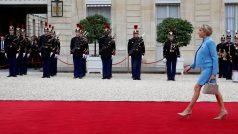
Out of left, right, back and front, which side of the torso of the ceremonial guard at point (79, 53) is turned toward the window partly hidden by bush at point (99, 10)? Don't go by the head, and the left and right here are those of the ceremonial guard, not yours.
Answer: back

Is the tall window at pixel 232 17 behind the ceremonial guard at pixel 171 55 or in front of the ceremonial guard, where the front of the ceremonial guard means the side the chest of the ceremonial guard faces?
behind

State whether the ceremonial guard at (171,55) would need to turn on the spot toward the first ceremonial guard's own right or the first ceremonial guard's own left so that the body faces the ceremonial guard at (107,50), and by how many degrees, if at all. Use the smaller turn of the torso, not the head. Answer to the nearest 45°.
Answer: approximately 90° to the first ceremonial guard's own right

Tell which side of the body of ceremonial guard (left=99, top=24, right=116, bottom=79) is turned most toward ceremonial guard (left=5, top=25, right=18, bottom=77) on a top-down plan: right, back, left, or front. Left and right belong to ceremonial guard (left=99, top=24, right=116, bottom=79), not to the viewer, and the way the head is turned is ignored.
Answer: right
